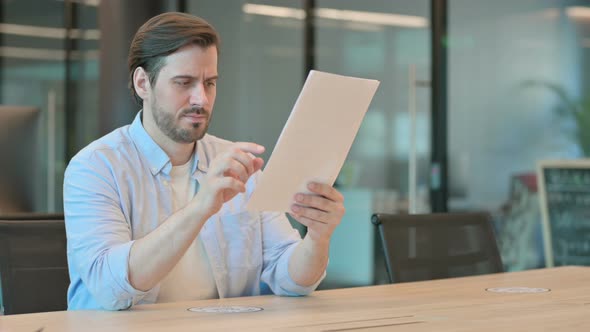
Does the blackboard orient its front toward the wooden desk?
yes

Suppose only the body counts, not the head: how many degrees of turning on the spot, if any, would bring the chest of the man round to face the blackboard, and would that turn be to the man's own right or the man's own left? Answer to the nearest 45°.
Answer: approximately 90° to the man's own left

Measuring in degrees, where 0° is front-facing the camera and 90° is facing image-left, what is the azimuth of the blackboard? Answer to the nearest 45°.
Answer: approximately 0°

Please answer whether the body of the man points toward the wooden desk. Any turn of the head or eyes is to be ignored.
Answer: yes

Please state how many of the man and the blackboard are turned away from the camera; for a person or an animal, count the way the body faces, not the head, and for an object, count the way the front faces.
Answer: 0

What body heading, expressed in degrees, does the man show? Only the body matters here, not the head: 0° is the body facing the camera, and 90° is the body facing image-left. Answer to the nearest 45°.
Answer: approximately 315°

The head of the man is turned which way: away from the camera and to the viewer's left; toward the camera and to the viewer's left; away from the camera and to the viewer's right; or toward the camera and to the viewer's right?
toward the camera and to the viewer's right

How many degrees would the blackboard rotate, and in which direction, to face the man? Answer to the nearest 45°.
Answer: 0° — it already faces them

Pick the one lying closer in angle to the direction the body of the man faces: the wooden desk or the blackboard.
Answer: the wooden desk
